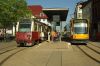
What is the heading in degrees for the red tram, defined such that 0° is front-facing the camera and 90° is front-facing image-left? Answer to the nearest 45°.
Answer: approximately 45°
